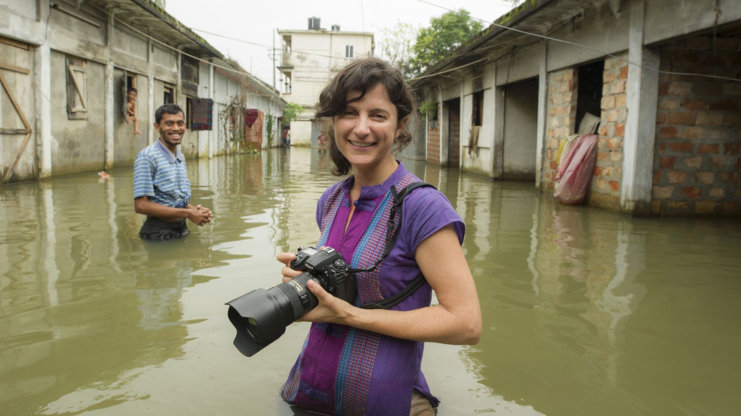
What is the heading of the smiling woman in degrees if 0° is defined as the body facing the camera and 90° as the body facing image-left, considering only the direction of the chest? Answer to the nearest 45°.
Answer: approximately 45°

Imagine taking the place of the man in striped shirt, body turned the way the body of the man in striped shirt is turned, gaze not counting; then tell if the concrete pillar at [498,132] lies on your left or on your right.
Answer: on your left

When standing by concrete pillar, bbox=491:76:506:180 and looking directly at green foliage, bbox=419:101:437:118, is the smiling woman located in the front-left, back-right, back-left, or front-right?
back-left

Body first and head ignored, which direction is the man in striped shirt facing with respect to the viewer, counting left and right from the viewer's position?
facing the viewer and to the right of the viewer

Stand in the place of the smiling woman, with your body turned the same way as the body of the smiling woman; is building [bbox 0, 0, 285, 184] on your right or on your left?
on your right

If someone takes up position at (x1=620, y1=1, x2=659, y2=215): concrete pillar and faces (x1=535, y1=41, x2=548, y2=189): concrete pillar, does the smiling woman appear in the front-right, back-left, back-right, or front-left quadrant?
back-left

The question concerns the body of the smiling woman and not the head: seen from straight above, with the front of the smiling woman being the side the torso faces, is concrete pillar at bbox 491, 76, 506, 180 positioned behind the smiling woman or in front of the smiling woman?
behind

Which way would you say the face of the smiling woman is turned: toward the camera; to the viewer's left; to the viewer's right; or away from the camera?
toward the camera

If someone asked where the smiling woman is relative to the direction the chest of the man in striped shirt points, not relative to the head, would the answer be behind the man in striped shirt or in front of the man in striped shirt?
in front

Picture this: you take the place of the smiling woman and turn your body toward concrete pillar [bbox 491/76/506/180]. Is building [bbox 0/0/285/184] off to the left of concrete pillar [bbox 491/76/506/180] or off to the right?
left

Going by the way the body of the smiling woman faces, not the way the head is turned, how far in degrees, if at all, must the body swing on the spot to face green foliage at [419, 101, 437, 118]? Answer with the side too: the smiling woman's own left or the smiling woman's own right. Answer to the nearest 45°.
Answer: approximately 135° to the smiling woman's own right

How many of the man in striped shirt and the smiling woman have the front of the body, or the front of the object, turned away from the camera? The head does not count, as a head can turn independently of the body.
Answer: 0
